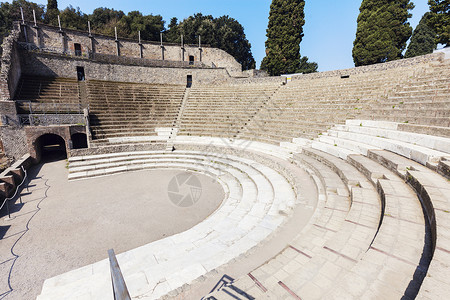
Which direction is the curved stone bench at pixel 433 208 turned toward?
to the viewer's left

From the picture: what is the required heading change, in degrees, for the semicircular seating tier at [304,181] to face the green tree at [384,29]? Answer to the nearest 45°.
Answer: approximately 135° to its right

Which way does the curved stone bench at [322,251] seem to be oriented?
to the viewer's left

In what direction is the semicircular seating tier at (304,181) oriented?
to the viewer's left

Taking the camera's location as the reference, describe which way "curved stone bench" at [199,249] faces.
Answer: facing to the left of the viewer

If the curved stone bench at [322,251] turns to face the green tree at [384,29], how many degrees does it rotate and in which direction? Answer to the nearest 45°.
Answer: approximately 90° to its right

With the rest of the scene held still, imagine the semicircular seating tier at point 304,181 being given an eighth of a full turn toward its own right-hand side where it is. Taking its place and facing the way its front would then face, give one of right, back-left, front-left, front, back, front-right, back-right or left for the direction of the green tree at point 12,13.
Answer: front
